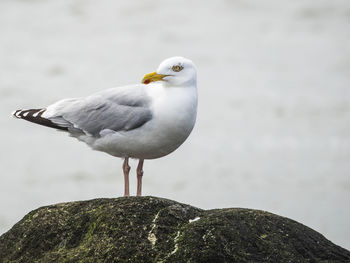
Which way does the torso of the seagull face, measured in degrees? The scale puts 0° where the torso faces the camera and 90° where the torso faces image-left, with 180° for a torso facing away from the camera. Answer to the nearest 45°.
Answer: approximately 270°
